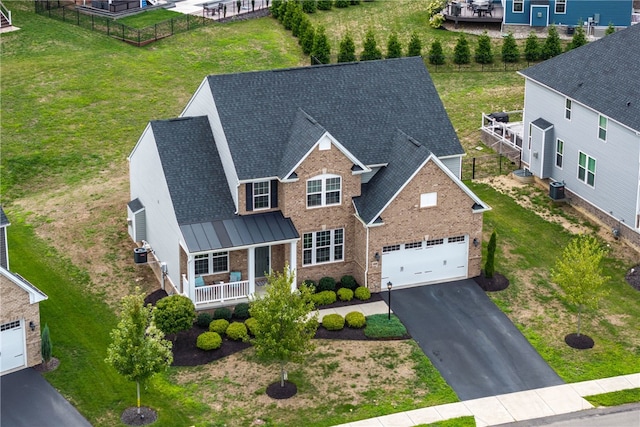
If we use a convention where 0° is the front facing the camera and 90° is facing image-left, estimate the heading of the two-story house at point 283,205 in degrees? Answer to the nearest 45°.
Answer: approximately 0°

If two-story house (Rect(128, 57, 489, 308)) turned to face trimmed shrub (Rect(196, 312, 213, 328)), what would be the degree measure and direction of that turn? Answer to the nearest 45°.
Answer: approximately 45° to its right

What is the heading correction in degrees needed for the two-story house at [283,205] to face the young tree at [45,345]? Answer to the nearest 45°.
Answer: approximately 45° to its right

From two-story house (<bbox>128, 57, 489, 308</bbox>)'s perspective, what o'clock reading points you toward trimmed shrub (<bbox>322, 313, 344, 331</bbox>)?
The trimmed shrub is roughly at 11 o'clock from the two-story house.

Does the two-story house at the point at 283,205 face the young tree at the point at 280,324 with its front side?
yes

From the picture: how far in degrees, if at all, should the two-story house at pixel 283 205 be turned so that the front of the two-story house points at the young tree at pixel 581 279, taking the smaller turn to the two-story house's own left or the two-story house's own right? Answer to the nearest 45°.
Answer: approximately 90° to the two-story house's own left

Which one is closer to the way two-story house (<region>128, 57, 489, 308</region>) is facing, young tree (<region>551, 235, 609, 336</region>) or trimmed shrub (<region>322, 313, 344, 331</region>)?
the trimmed shrub

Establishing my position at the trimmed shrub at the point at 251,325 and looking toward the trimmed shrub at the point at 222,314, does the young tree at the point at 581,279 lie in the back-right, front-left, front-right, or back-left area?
back-right
